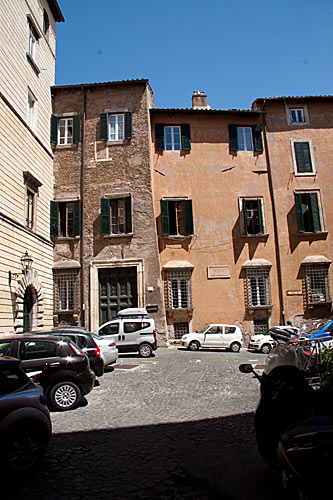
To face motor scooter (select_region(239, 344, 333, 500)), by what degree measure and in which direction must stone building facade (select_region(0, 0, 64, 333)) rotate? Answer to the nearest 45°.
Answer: approximately 45° to its right

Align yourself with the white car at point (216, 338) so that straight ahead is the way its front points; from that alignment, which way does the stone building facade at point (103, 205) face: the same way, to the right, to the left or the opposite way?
to the left

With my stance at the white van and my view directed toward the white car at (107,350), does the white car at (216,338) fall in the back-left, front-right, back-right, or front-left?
back-left

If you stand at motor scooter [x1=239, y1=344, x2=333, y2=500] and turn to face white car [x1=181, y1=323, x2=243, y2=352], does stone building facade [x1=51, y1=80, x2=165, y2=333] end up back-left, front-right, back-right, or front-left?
front-left

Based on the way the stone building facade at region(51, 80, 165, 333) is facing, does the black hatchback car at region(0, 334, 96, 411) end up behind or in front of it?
in front

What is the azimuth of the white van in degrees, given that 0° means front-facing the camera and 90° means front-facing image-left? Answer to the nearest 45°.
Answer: approximately 90°

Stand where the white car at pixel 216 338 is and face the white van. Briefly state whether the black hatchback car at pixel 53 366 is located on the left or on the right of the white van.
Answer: left

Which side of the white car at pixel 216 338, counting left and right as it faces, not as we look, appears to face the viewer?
left

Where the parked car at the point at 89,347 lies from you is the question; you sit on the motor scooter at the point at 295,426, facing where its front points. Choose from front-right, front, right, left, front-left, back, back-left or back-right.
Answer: front

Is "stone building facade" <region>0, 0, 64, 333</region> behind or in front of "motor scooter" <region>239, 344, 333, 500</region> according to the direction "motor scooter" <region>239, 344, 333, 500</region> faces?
in front

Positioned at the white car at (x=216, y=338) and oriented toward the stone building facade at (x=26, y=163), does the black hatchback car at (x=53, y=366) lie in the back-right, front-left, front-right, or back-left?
front-left

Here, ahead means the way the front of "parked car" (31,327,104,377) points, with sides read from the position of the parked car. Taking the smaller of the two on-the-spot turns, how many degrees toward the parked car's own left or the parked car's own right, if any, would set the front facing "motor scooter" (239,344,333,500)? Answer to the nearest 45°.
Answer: approximately 90° to the parked car's own left

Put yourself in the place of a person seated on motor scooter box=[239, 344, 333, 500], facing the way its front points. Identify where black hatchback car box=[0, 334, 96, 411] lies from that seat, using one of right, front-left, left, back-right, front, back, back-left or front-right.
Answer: front
